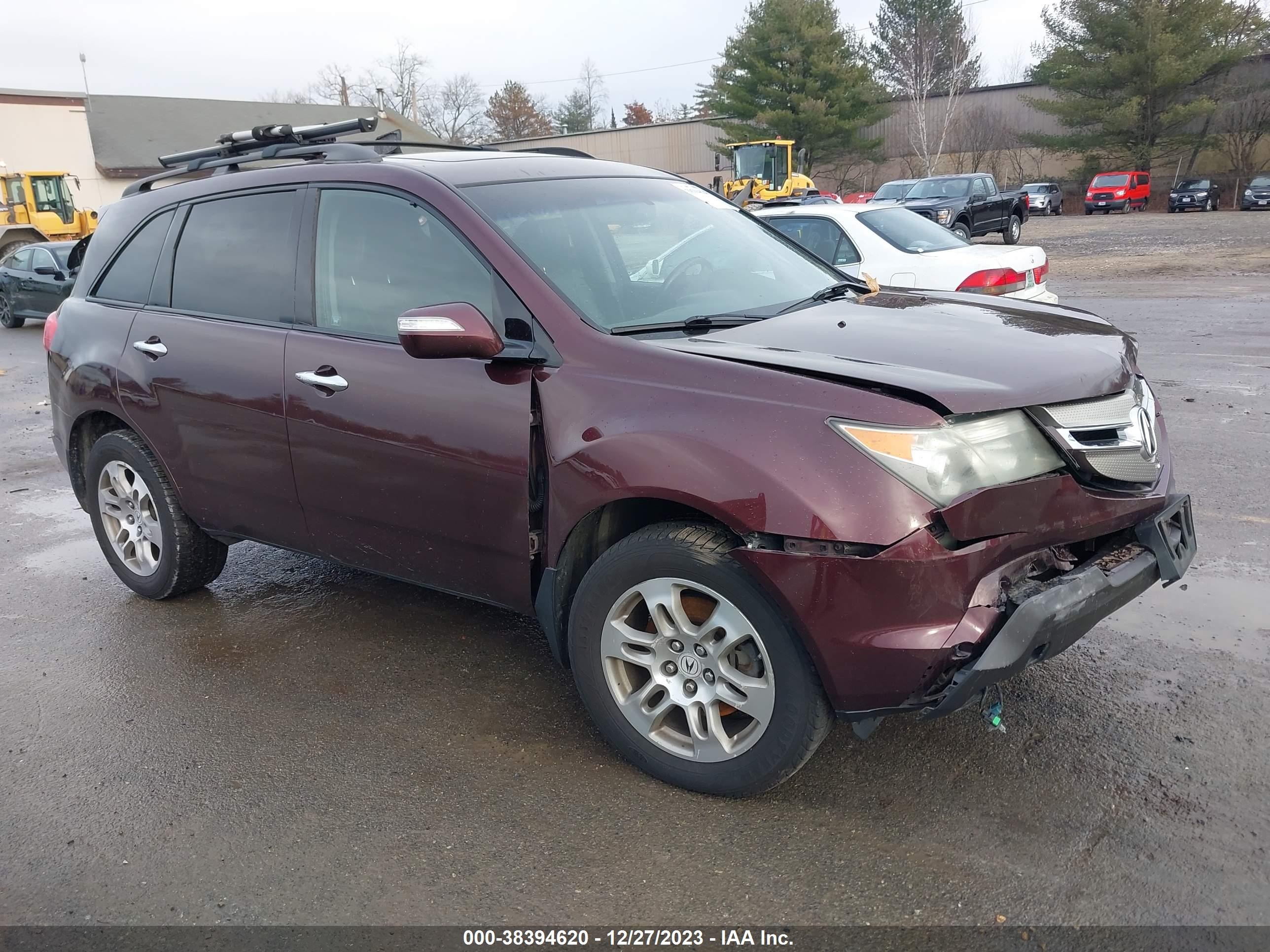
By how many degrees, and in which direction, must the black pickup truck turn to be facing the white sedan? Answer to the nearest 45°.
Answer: approximately 45° to its left

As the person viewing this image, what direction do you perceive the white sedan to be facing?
facing away from the viewer and to the left of the viewer

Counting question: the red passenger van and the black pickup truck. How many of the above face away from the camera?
0

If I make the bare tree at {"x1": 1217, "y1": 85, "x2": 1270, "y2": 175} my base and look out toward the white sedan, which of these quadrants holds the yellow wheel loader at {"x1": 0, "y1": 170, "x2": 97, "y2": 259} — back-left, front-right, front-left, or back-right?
front-right

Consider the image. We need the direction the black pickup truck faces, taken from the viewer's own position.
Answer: facing the viewer and to the left of the viewer

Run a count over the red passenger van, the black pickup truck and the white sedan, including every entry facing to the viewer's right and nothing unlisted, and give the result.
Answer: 0

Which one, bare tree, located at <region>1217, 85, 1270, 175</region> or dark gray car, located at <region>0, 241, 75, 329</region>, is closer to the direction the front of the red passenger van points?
the dark gray car

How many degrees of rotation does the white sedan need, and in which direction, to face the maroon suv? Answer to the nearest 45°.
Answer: approximately 135° to its left

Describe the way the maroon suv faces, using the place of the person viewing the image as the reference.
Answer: facing the viewer and to the right of the viewer

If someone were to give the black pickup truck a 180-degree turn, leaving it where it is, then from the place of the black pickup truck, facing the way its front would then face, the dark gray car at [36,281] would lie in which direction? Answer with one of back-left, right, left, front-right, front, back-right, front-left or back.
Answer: back

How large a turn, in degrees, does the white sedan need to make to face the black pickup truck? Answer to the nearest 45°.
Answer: approximately 45° to its right

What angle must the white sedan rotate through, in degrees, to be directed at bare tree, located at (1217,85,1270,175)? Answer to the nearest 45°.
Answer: approximately 45° to its right

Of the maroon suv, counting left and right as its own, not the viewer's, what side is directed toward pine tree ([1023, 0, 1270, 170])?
left

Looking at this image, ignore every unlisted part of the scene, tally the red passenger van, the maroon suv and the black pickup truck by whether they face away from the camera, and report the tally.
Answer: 0
